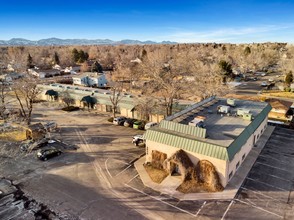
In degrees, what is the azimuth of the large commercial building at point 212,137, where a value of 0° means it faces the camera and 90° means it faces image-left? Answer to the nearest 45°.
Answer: approximately 45°

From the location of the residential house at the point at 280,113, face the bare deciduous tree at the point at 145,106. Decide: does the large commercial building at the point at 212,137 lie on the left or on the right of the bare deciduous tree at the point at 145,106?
left

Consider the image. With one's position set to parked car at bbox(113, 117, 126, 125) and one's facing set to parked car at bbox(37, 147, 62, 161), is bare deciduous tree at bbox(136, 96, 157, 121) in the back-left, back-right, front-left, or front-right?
back-left

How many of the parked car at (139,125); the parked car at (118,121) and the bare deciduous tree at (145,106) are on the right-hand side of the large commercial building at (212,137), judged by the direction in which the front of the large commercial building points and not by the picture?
3

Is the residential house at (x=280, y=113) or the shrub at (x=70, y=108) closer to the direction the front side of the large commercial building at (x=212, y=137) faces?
the shrub

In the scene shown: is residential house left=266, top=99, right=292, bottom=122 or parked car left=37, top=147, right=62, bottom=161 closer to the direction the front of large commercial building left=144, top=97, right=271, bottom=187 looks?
the parked car

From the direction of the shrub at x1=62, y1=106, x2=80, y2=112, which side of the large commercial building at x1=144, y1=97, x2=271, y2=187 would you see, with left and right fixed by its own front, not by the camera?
right

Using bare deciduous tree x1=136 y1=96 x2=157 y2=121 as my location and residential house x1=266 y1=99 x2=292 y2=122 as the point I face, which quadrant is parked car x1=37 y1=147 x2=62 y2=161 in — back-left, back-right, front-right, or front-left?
back-right

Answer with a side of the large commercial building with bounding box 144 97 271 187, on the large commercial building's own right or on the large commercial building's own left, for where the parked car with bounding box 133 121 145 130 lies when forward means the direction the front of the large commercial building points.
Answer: on the large commercial building's own right
